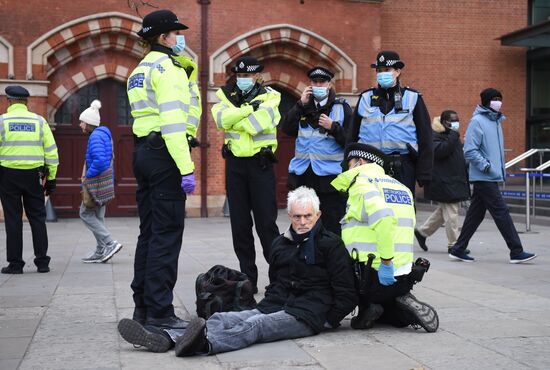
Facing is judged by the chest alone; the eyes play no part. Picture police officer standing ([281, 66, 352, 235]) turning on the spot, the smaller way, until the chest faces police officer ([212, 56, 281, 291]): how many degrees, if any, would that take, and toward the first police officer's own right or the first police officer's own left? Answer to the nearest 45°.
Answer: approximately 90° to the first police officer's own right

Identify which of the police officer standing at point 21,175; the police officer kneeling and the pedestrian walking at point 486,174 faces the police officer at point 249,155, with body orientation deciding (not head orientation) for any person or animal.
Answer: the police officer kneeling

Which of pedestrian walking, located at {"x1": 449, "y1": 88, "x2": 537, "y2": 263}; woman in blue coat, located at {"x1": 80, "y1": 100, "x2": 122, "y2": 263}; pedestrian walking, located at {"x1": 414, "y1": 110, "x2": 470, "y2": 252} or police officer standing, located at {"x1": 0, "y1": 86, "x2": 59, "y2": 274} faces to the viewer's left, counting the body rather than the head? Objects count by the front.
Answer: the woman in blue coat

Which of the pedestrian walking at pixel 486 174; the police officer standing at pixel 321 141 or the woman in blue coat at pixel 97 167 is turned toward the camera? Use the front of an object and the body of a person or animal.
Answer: the police officer standing

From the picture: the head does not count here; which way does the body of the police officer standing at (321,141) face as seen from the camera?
toward the camera

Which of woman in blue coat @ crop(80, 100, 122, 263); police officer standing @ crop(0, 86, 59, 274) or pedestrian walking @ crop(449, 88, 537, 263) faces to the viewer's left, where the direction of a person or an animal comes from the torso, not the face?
the woman in blue coat

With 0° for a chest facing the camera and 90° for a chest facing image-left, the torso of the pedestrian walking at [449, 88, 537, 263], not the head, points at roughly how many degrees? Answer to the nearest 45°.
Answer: approximately 270°

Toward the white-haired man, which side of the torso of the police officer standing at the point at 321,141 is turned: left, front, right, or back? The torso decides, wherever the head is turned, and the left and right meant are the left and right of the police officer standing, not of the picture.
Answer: front

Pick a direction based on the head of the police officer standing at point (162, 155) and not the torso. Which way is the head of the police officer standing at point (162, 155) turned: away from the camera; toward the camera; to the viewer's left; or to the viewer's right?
to the viewer's right

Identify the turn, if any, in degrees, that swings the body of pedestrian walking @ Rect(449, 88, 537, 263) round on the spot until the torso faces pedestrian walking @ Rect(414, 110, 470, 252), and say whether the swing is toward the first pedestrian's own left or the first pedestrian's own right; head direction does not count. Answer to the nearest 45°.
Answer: approximately 135° to the first pedestrian's own left
